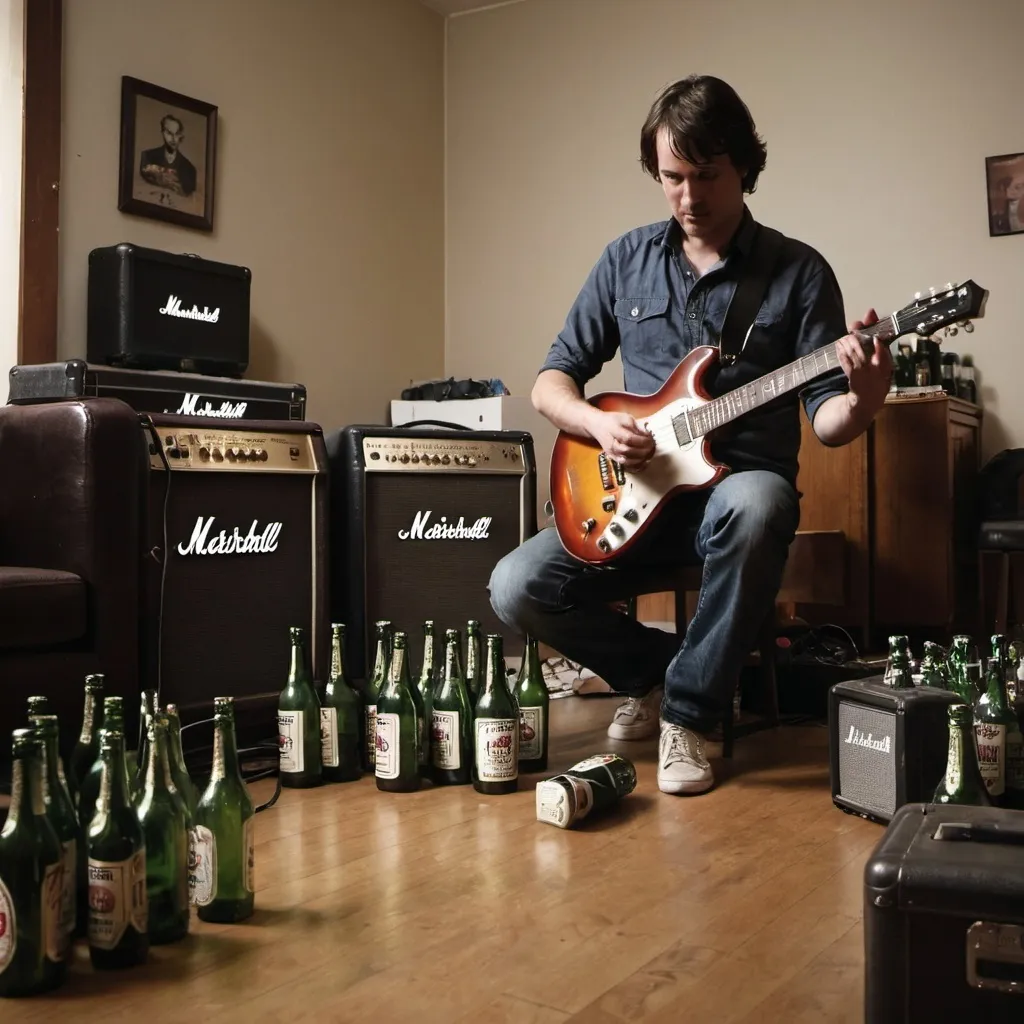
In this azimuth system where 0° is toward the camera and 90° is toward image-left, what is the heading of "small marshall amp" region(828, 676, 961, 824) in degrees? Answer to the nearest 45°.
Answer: approximately 45°

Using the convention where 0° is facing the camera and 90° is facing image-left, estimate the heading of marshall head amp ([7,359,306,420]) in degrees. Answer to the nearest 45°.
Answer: approximately 315°

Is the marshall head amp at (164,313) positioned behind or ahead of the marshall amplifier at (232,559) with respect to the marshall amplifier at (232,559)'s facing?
behind

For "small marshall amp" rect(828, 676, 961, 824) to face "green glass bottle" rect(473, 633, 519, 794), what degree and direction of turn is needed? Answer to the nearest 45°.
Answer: approximately 45° to its right

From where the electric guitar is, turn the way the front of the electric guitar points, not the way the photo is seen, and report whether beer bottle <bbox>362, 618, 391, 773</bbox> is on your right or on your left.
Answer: on your right

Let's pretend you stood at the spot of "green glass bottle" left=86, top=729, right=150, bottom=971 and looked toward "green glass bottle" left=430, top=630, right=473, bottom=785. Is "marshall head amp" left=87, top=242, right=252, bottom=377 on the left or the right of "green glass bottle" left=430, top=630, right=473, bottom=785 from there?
left

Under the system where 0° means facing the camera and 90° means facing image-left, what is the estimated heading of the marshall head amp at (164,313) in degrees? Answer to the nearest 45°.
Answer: approximately 315°

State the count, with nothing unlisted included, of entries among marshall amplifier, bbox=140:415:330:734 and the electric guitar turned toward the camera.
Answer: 2
